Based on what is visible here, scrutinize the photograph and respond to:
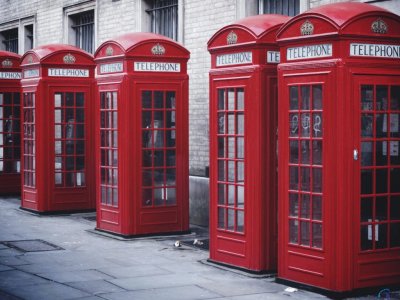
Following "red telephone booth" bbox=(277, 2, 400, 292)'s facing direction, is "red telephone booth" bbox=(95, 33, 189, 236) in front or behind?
behind

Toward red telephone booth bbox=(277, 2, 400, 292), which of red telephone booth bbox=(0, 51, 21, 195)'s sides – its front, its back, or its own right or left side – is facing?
front

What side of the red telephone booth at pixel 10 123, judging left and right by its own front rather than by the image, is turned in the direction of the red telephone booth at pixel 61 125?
front

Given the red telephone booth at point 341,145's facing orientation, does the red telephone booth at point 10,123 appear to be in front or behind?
behind

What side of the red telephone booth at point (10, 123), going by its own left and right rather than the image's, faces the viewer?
front

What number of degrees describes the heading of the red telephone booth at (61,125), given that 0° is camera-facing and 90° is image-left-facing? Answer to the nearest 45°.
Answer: approximately 0°

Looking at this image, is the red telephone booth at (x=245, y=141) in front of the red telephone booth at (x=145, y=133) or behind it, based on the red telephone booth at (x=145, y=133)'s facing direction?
in front

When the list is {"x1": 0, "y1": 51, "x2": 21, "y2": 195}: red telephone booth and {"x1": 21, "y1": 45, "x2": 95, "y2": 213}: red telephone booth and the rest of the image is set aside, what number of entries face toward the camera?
2

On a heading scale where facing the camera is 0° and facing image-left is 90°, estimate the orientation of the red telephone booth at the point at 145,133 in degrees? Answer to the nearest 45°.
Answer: approximately 315°
